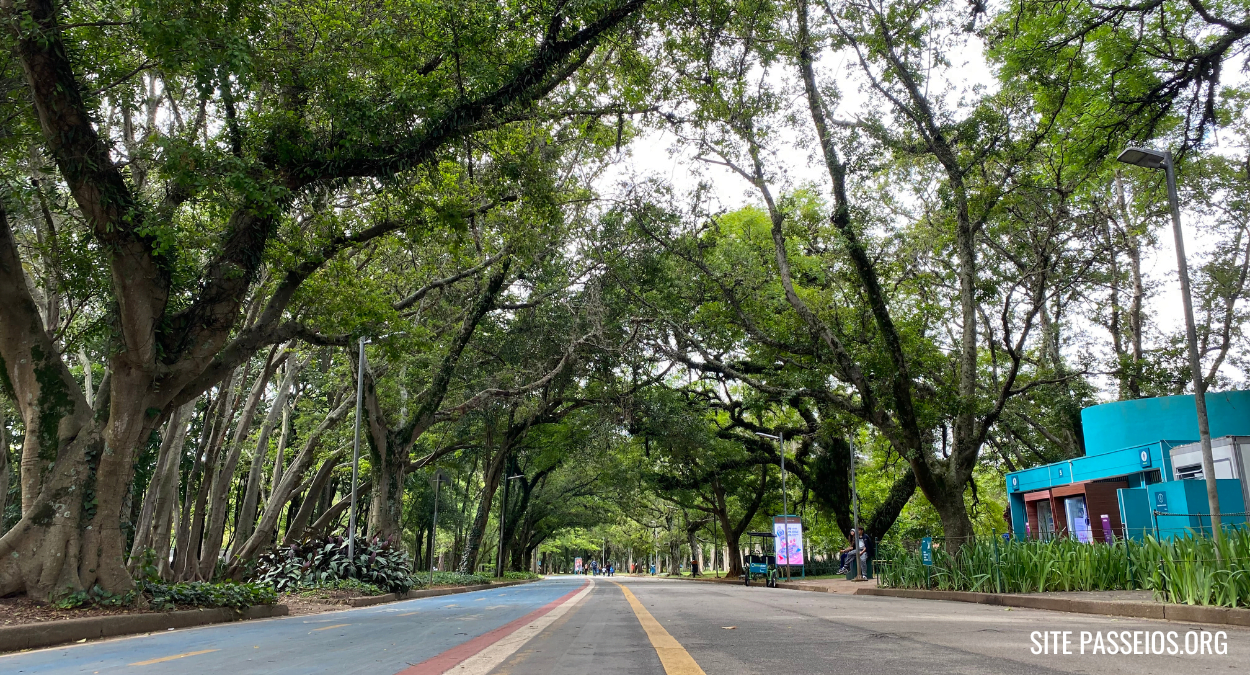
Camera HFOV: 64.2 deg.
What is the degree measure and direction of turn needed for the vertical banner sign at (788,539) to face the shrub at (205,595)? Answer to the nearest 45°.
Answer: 0° — it already faces it

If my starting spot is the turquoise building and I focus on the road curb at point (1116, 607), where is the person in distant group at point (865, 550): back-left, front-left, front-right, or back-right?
back-right

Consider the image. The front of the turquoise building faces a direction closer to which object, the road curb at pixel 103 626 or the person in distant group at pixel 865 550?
the road curb

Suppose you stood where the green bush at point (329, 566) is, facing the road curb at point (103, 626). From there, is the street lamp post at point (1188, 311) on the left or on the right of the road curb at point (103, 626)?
left

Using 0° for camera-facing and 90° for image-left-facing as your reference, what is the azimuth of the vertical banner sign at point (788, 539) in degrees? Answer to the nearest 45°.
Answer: approximately 0°

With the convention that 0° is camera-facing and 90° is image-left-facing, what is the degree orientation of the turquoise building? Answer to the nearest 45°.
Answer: approximately 45°

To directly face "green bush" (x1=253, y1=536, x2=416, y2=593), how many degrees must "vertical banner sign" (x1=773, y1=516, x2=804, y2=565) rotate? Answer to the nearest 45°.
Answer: approximately 45° to its right

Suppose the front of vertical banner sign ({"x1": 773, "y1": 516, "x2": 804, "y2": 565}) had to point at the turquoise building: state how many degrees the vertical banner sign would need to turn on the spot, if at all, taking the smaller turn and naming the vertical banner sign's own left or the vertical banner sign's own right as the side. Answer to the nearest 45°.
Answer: approximately 45° to the vertical banner sign's own left

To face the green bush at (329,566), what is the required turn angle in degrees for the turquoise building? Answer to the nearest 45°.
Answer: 0° — it already faces it

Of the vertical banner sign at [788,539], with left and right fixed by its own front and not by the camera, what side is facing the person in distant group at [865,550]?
left
